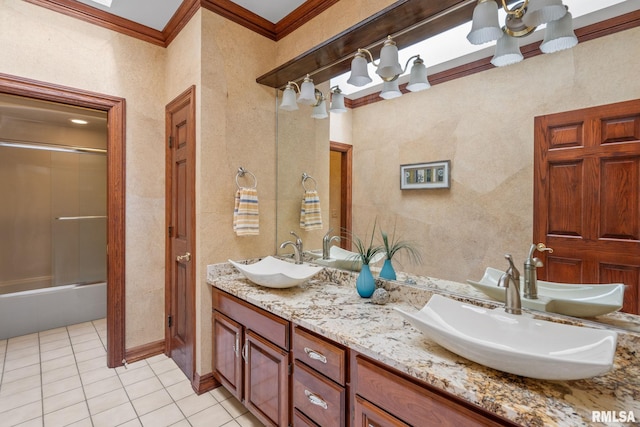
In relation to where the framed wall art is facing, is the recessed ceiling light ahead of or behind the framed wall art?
ahead

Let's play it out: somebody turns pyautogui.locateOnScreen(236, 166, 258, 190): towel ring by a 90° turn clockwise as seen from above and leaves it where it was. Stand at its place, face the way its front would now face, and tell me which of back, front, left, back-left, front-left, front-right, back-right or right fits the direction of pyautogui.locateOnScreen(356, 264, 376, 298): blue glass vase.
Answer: left

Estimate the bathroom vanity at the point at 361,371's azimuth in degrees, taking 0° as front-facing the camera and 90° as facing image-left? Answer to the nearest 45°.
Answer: approximately 45°

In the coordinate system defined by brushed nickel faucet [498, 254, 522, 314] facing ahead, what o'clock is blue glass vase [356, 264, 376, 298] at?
The blue glass vase is roughly at 2 o'clock from the brushed nickel faucet.

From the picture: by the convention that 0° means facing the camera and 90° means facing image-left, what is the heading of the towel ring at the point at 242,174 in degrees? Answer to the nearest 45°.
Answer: approximately 315°

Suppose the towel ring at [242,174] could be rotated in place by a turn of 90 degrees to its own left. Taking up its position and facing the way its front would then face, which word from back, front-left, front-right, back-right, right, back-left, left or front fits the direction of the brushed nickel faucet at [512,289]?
right

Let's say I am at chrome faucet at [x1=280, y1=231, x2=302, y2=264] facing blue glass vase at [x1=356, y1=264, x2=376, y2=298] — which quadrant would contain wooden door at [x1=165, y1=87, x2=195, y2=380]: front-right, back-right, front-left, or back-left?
back-right

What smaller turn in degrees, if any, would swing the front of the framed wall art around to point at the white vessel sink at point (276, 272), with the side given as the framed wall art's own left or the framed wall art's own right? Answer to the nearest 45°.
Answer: approximately 45° to the framed wall art's own right

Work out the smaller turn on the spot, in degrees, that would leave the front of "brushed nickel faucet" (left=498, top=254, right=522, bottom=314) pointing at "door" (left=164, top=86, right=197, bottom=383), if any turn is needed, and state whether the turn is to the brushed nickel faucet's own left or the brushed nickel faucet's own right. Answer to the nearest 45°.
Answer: approximately 45° to the brushed nickel faucet's own right

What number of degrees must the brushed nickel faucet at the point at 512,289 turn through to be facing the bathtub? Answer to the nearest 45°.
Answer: approximately 45° to its right

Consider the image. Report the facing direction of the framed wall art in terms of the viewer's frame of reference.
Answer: facing the viewer and to the left of the viewer

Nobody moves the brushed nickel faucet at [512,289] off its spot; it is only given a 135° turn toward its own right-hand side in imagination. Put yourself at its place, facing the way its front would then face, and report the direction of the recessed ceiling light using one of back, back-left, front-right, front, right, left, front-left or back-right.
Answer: left

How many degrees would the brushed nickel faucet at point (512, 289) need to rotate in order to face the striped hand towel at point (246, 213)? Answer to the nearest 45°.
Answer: approximately 45° to its right
